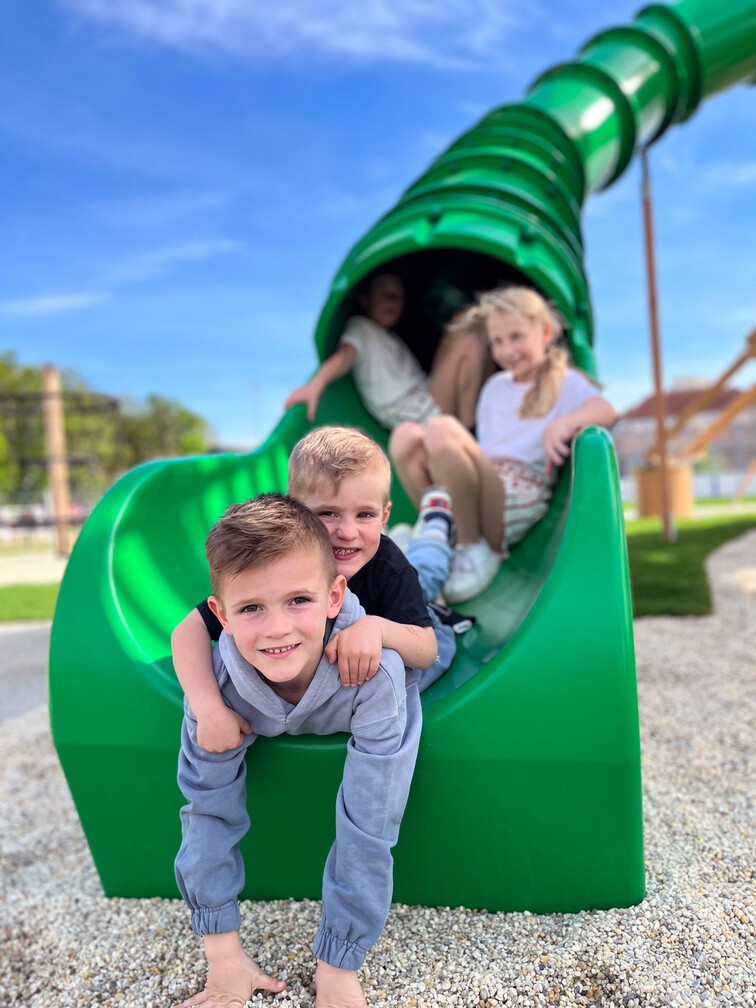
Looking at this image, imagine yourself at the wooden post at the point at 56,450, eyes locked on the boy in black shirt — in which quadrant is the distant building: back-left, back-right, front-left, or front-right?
back-left

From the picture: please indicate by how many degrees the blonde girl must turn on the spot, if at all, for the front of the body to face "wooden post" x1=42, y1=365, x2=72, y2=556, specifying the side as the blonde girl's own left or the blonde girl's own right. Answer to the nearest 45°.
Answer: approximately 90° to the blonde girl's own right

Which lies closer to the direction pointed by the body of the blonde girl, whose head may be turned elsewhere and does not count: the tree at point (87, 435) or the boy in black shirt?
the boy in black shirt

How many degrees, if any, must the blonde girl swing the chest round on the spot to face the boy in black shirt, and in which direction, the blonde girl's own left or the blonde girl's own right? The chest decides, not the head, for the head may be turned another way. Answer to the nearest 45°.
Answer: approximately 45° to the blonde girl's own left

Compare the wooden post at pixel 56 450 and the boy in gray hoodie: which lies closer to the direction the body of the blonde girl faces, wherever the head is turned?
the boy in gray hoodie

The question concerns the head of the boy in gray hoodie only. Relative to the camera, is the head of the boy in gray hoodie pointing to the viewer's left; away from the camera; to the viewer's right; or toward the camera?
toward the camera

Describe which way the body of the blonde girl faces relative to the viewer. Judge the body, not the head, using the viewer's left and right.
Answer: facing the viewer and to the left of the viewer

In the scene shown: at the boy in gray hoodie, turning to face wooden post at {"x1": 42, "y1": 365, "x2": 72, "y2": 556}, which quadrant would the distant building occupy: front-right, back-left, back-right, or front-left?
front-right

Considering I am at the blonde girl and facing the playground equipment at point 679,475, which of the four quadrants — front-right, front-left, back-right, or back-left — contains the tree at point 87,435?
front-left

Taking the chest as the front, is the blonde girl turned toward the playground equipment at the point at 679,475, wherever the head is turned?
no

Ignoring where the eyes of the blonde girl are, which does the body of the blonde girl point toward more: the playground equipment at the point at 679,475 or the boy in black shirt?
the boy in black shirt

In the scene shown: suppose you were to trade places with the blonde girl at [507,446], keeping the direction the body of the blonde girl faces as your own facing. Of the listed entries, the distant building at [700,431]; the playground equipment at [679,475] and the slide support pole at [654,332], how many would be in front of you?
0

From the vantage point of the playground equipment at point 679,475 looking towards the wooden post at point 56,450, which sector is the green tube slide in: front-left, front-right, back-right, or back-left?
front-left

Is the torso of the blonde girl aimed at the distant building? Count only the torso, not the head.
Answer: no

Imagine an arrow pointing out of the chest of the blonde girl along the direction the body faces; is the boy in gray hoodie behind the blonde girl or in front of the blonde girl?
in front

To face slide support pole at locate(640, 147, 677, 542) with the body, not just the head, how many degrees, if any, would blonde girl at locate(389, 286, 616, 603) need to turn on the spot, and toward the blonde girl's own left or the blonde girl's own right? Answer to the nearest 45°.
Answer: approximately 135° to the blonde girl's own right
